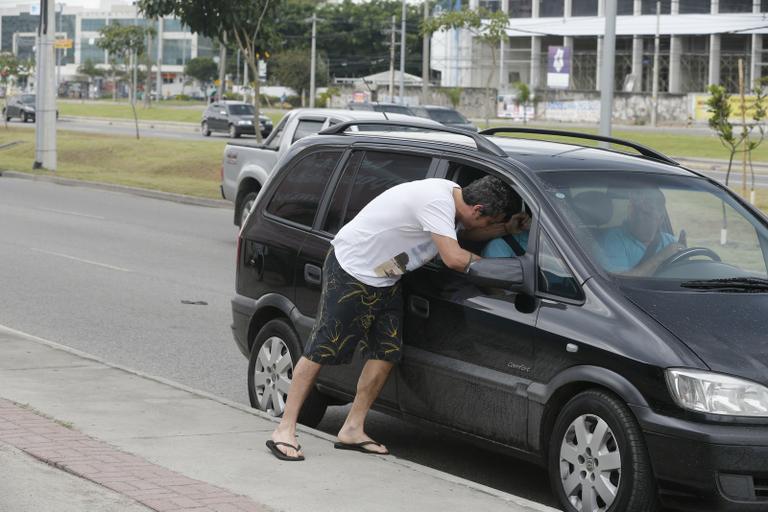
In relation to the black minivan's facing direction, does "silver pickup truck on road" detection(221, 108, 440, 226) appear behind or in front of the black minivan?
behind

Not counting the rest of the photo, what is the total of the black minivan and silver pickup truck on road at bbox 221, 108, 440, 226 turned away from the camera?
0

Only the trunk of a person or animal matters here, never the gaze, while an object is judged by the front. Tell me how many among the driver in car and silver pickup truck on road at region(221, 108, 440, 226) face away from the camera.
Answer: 0

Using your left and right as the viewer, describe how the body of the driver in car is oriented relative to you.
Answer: facing the viewer and to the right of the viewer

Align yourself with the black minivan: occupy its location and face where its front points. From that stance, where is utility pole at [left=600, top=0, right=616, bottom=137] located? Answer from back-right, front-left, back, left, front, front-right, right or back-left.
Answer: back-left

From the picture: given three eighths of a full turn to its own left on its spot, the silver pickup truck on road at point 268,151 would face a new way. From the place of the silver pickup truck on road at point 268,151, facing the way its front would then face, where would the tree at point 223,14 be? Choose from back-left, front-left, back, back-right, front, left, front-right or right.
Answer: front

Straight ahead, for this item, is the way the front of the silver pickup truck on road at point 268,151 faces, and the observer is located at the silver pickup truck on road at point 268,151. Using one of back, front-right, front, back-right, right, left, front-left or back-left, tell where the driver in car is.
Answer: front-right

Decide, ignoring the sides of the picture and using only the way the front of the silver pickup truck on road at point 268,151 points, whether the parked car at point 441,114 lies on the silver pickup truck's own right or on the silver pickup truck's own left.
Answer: on the silver pickup truck's own left

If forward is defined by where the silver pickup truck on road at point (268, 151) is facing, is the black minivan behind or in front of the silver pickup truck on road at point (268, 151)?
in front

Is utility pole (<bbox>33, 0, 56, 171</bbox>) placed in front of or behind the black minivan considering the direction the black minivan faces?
behind

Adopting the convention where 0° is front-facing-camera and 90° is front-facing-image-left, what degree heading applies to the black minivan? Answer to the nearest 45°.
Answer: approximately 315°
